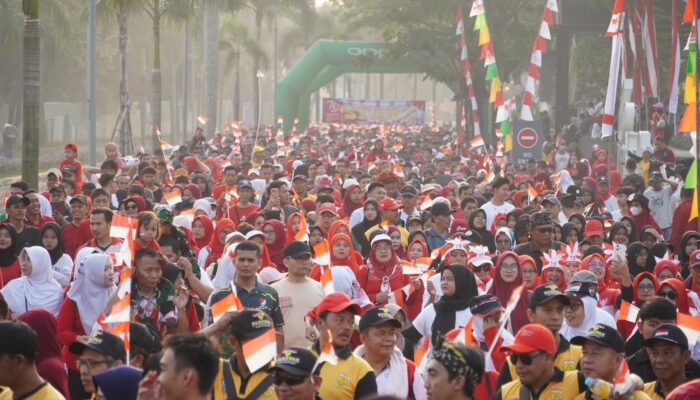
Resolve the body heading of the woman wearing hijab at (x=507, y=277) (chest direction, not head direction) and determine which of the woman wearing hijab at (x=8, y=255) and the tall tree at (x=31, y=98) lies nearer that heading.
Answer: the woman wearing hijab

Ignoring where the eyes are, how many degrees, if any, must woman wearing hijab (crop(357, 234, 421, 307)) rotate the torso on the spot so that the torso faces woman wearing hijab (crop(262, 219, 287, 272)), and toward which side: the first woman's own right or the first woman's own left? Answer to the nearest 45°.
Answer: approximately 135° to the first woman's own right

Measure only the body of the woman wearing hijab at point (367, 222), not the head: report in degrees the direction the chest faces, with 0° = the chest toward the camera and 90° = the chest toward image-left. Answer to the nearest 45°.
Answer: approximately 0°

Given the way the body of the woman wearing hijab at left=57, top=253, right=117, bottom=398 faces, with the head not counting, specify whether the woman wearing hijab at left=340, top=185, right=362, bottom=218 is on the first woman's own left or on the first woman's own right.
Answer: on the first woman's own left

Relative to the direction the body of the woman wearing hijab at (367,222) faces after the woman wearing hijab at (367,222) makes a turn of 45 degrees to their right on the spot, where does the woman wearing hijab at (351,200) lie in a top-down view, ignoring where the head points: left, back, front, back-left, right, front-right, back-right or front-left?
back-right

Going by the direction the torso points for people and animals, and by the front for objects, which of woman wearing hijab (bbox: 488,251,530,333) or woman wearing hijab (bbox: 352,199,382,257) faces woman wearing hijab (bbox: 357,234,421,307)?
woman wearing hijab (bbox: 352,199,382,257)
